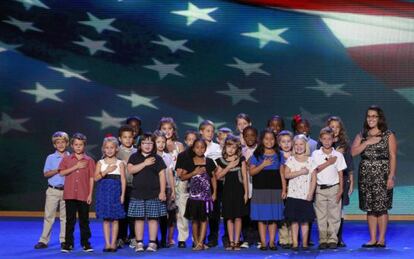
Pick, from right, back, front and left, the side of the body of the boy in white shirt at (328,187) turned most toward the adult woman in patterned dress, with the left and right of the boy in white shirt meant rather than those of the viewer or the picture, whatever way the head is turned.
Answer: left

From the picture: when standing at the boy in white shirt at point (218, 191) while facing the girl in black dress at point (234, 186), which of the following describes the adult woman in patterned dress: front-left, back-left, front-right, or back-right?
front-left

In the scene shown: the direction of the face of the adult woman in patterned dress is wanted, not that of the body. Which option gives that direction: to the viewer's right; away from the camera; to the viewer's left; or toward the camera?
toward the camera

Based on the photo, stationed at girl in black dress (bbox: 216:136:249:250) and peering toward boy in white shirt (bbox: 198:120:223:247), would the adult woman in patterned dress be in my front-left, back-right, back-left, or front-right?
back-right

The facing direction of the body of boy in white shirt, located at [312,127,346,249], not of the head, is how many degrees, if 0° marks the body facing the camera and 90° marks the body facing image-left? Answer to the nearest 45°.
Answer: approximately 0°

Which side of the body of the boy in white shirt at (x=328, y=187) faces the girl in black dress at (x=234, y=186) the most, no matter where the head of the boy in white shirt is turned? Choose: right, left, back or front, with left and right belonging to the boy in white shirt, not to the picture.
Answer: right

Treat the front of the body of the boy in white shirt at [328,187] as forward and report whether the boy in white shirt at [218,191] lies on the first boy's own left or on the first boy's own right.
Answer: on the first boy's own right

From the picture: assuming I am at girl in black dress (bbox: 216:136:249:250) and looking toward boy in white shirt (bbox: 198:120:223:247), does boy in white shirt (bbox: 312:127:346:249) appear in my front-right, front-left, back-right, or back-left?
back-right

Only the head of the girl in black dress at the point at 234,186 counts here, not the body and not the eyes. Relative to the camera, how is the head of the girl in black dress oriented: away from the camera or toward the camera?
toward the camera
